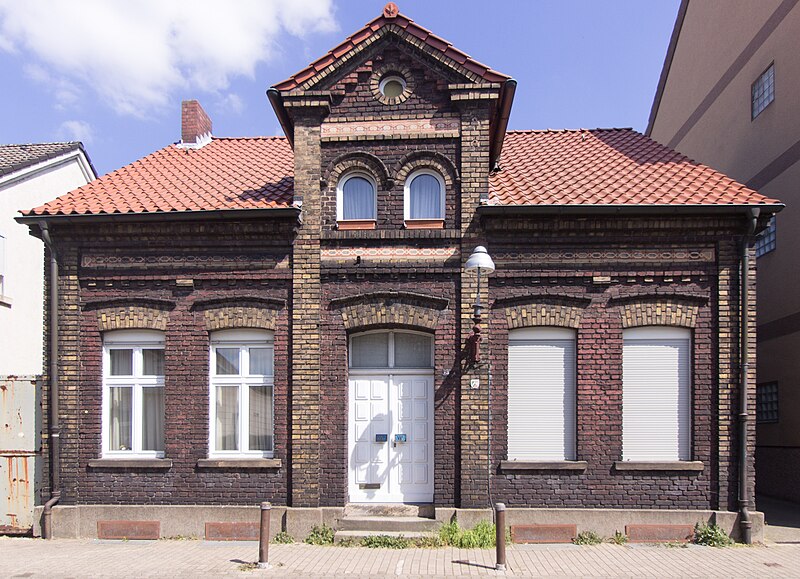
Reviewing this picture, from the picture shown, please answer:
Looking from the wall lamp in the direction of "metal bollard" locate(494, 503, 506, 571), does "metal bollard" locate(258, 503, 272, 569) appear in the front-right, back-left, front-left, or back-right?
front-right

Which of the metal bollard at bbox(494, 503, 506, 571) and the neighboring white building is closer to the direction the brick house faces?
the metal bollard

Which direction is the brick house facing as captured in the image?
toward the camera

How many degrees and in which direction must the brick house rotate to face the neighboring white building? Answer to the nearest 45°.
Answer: approximately 135° to its right

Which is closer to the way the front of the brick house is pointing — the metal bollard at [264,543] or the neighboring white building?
the metal bollard

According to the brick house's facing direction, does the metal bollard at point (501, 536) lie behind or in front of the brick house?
in front
